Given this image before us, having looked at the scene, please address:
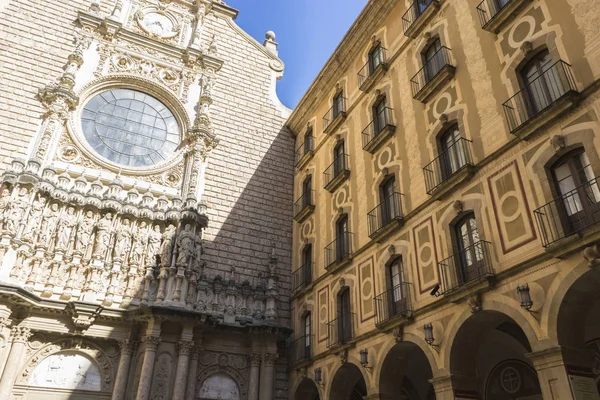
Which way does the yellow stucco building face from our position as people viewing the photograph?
facing the viewer and to the left of the viewer
